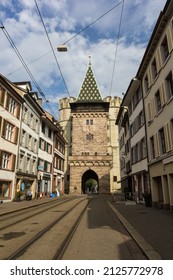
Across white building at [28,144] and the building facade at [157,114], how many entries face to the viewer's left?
1

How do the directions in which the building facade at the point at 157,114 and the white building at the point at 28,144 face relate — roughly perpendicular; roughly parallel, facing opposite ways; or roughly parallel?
roughly parallel, facing opposite ways

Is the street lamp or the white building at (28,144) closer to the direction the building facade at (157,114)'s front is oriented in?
the white building

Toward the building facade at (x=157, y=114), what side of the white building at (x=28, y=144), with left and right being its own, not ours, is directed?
front

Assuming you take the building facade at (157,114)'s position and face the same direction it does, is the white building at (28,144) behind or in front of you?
in front

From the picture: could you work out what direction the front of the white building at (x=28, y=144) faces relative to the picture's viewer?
facing the viewer and to the right of the viewer

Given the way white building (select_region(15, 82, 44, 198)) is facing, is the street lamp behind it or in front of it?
in front

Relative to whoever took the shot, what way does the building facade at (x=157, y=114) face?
facing to the left of the viewer
